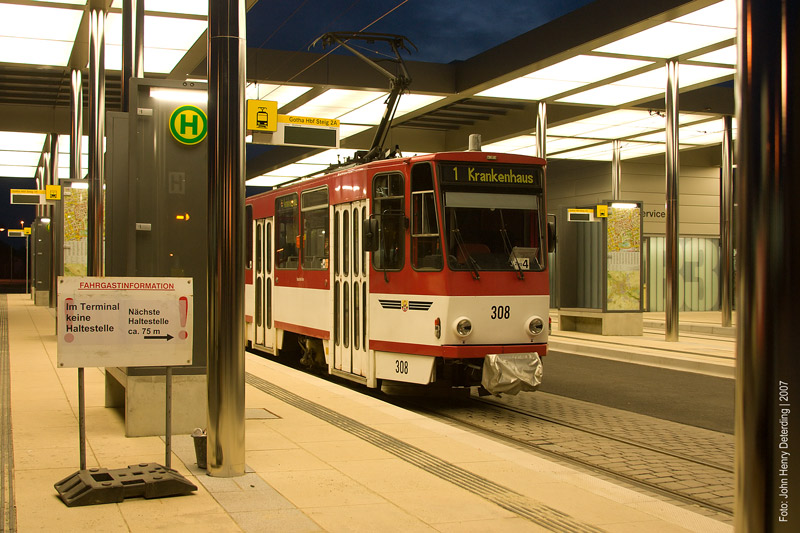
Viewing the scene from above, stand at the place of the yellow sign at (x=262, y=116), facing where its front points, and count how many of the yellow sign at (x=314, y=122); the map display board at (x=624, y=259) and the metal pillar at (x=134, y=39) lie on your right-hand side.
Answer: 1

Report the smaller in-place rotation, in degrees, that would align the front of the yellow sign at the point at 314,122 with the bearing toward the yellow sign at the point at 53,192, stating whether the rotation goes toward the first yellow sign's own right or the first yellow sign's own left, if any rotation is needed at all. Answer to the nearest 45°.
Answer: approximately 135° to the first yellow sign's own right

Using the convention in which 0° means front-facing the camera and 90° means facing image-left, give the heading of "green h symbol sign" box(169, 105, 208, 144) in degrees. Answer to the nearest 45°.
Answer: approximately 0°

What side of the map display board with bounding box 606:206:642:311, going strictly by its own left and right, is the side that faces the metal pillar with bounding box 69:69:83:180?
right

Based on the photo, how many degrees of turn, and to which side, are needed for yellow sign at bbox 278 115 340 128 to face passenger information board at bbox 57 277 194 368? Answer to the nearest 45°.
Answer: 0° — it already faces it

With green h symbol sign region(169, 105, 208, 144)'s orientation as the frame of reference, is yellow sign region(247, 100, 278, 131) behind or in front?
behind

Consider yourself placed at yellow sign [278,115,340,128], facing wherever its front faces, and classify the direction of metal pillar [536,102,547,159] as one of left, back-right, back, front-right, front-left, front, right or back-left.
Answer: back-left

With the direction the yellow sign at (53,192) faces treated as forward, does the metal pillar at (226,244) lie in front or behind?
in front

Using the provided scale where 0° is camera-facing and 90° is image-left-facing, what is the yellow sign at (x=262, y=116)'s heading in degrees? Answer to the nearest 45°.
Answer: approximately 0°
